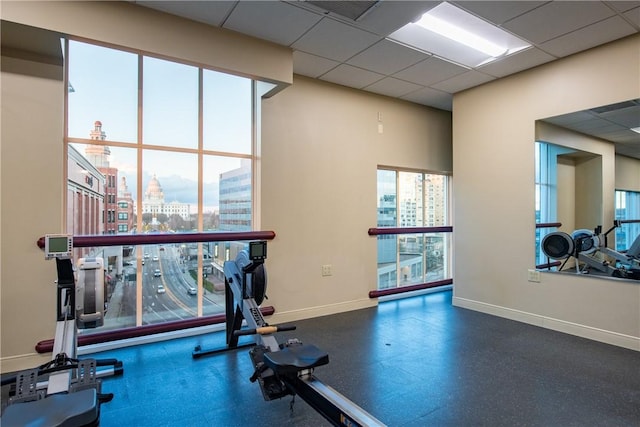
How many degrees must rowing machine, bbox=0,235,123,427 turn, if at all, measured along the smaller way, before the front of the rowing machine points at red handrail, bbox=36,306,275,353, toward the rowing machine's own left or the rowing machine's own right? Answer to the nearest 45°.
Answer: approximately 45° to the rowing machine's own right

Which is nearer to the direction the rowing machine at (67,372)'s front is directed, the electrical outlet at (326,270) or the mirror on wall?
the electrical outlet

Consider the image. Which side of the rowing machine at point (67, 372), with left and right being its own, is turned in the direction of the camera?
back

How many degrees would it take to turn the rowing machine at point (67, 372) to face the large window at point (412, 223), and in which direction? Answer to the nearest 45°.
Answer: approximately 90° to its right

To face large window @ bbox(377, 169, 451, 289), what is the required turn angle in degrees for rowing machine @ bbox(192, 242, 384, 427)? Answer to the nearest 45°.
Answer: approximately 90° to its right

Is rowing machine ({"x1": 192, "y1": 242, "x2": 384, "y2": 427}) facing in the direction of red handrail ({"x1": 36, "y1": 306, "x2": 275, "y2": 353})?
yes

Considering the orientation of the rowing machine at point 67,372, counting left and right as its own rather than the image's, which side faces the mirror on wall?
right

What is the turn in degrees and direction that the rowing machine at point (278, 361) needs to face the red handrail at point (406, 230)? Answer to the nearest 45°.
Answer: approximately 90° to its right

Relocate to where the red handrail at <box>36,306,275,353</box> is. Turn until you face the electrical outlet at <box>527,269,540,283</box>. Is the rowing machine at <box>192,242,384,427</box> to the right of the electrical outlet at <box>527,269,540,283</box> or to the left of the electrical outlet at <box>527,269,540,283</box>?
right

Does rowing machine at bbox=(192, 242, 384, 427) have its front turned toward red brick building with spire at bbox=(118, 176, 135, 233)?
yes

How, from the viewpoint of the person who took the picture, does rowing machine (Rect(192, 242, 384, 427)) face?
facing away from the viewer and to the left of the viewer

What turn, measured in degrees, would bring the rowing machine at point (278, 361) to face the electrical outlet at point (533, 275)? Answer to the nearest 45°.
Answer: approximately 90° to its right
